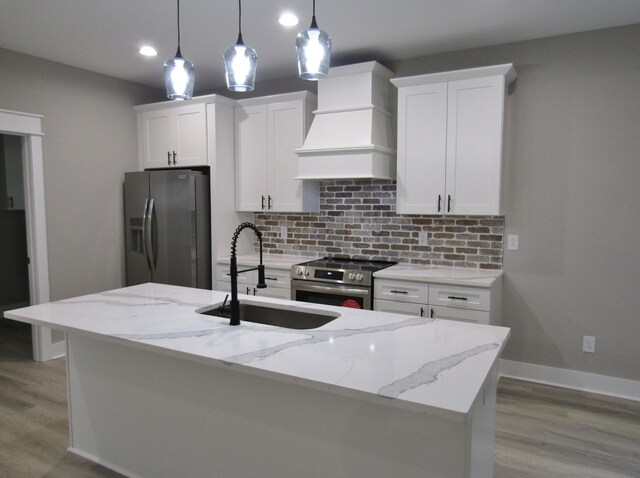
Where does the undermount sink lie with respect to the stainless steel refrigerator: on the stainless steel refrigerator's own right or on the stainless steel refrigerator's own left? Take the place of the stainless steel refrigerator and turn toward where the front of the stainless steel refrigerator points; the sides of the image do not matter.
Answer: on the stainless steel refrigerator's own left

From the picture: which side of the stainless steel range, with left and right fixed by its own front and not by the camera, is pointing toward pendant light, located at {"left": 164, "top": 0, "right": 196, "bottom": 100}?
front

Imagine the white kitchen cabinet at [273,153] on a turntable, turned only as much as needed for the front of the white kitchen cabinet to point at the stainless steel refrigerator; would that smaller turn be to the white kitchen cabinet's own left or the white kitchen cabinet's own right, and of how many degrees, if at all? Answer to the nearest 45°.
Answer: approximately 45° to the white kitchen cabinet's own right

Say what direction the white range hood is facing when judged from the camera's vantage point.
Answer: facing the viewer and to the left of the viewer

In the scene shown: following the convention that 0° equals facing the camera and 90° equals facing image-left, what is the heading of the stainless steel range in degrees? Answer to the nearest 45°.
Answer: approximately 45°

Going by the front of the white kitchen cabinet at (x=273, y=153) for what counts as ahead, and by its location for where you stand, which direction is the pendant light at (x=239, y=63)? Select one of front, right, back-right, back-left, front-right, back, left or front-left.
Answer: front-left

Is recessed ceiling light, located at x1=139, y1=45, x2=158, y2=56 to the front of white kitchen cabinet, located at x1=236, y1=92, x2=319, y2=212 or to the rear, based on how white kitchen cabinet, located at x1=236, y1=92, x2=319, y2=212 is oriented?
to the front

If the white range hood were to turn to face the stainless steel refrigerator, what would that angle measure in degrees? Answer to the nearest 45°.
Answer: approximately 45° to its right

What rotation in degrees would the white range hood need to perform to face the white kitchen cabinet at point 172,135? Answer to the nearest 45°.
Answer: approximately 45° to its right

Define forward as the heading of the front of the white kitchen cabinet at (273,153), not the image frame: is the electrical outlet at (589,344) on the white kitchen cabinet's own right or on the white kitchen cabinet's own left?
on the white kitchen cabinet's own left

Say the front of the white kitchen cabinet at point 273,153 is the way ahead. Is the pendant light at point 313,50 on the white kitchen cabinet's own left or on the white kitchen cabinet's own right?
on the white kitchen cabinet's own left

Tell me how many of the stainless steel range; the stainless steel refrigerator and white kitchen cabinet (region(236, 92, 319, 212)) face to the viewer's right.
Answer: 0
